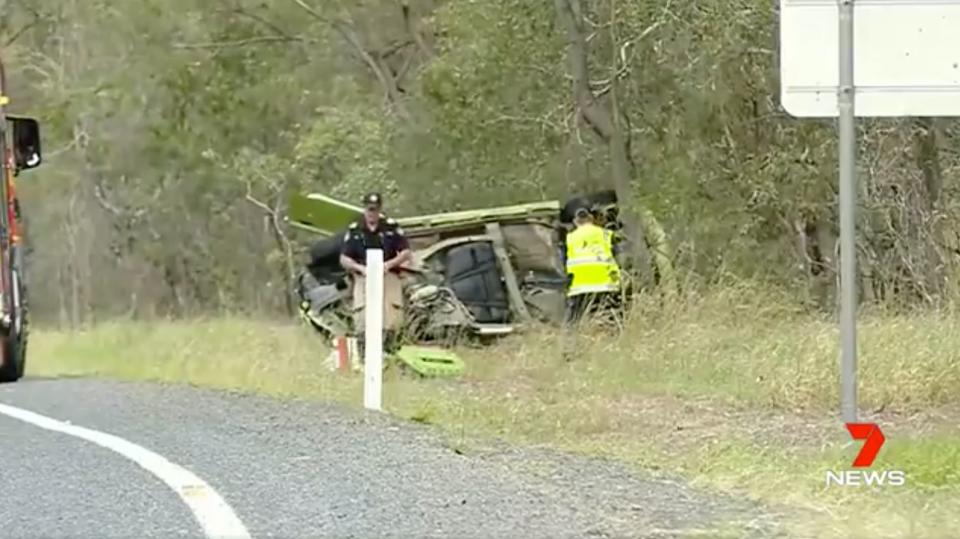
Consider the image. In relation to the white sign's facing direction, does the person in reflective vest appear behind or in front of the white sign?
in front

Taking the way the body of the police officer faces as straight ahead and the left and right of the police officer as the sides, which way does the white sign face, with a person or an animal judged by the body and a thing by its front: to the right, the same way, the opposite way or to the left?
the opposite way

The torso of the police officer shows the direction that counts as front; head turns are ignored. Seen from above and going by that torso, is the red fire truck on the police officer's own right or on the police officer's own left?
on the police officer's own right

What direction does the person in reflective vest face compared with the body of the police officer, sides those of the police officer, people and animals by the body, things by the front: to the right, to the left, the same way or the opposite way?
the opposite way

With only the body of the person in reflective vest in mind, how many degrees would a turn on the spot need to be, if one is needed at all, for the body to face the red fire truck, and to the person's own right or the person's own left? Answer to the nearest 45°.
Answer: approximately 90° to the person's own left

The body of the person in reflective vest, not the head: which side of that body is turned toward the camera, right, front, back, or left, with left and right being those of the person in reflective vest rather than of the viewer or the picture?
back

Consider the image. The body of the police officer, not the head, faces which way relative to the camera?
toward the camera

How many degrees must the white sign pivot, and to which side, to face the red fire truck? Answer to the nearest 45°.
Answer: approximately 45° to its left

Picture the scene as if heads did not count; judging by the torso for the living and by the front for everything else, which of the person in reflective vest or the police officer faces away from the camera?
the person in reflective vest

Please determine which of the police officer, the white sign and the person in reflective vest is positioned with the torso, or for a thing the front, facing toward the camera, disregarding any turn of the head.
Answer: the police officer

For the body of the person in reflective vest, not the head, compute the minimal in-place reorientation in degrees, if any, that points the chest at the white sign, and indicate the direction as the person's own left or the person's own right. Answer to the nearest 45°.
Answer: approximately 180°

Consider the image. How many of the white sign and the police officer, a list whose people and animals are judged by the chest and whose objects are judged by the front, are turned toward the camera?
1

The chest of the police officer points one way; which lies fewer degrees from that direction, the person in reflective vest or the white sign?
the white sign

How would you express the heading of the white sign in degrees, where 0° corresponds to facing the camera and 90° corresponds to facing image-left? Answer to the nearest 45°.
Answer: approximately 180°
